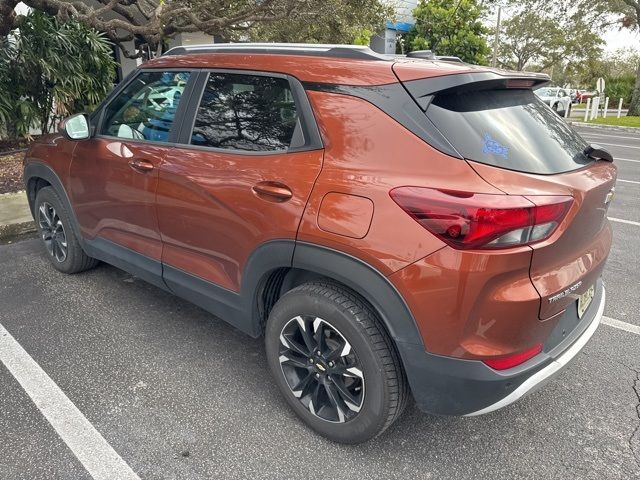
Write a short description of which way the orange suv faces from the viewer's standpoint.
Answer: facing away from the viewer and to the left of the viewer

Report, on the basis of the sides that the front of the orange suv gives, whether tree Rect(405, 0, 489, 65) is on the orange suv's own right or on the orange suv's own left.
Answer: on the orange suv's own right

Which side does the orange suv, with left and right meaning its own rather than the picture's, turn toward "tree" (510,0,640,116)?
right

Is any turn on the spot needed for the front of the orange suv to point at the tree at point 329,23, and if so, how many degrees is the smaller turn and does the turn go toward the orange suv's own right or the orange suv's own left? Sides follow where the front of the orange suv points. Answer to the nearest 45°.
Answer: approximately 45° to the orange suv's own right

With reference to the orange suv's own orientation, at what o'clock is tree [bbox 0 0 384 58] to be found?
The tree is roughly at 1 o'clock from the orange suv.

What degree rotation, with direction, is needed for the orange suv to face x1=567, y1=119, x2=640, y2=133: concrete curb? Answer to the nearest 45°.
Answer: approximately 90° to its right

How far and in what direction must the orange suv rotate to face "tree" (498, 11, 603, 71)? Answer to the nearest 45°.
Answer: approximately 90° to its right
